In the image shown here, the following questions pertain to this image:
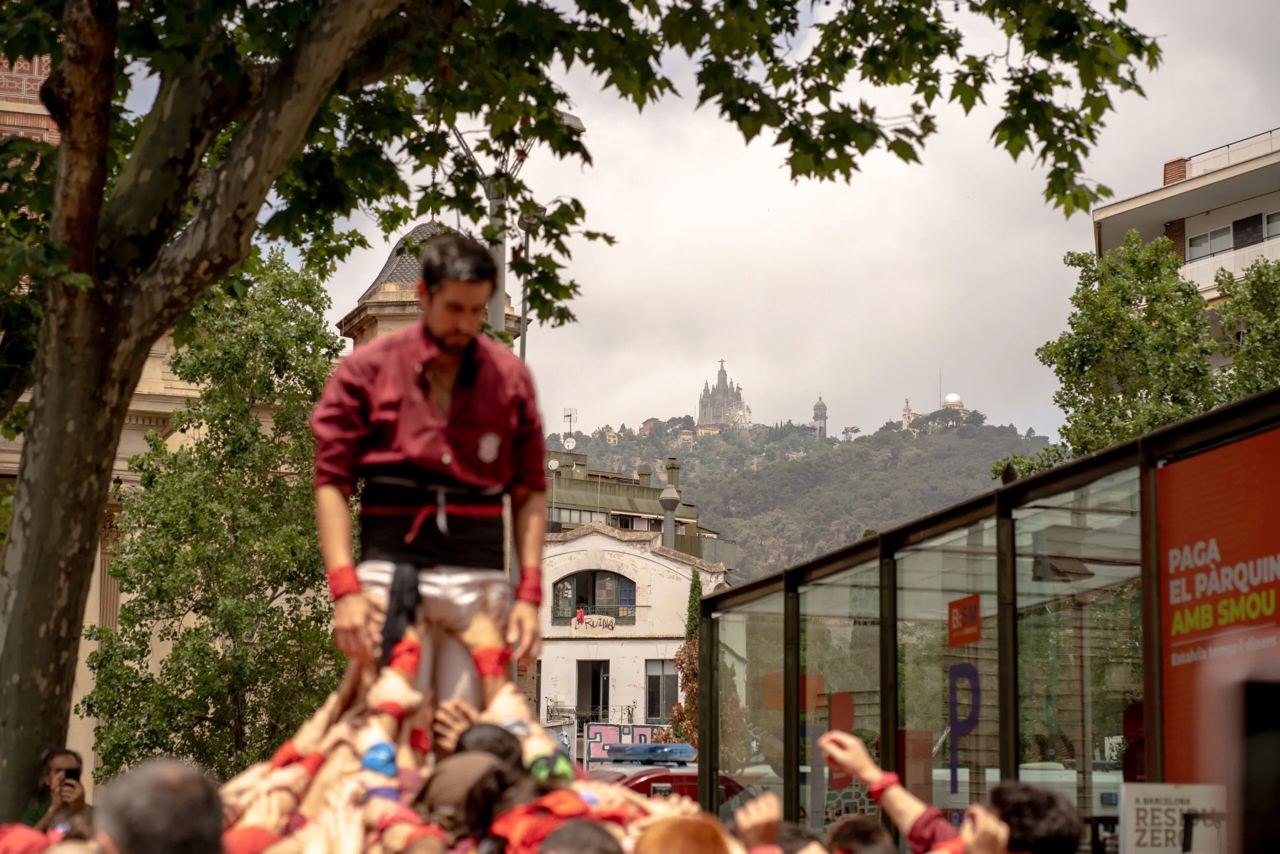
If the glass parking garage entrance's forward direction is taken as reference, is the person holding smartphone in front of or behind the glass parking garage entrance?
in front

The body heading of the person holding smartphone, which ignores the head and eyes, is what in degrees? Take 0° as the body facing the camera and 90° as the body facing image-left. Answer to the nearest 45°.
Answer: approximately 0°

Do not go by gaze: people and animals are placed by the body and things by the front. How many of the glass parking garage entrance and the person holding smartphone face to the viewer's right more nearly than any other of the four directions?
0

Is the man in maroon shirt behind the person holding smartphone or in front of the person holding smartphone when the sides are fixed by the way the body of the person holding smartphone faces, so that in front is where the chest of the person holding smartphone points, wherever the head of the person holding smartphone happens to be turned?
in front

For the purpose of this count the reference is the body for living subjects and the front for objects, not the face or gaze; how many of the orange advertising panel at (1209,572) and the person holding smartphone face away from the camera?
0

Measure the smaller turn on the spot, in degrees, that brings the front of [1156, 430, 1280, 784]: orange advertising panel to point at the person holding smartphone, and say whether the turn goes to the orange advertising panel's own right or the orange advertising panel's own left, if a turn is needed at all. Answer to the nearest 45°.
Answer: approximately 45° to the orange advertising panel's own right

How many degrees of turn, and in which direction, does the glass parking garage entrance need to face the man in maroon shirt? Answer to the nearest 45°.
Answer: approximately 45° to its left
